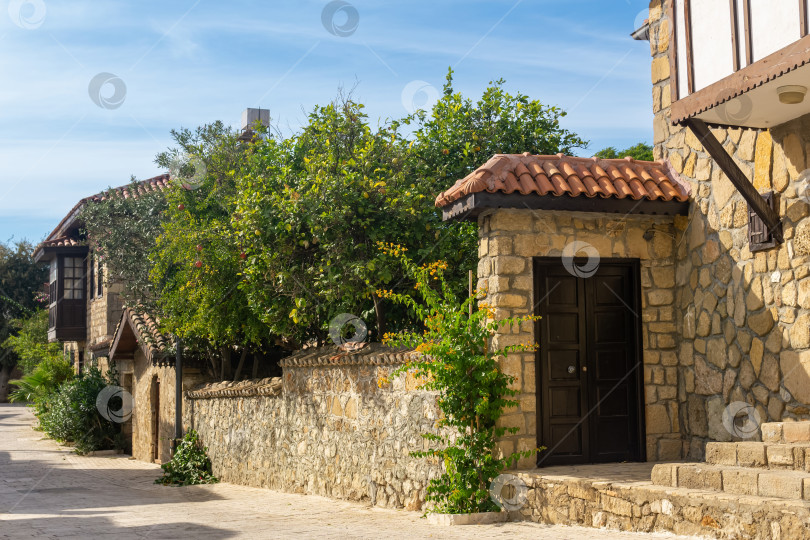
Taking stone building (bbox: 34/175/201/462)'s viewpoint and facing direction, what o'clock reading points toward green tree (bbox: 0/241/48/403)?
The green tree is roughly at 4 o'clock from the stone building.

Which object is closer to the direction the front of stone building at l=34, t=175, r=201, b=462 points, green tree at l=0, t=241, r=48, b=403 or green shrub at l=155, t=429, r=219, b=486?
the green shrub

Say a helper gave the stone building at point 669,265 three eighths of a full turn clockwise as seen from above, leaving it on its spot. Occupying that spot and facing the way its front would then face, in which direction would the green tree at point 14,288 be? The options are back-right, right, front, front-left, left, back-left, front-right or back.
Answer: front

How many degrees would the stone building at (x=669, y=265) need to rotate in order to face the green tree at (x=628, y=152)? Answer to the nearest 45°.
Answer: approximately 180°

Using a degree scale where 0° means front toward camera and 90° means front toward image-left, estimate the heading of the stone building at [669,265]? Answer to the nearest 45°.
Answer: approximately 0°

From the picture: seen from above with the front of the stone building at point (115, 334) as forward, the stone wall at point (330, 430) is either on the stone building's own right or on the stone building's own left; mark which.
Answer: on the stone building's own left

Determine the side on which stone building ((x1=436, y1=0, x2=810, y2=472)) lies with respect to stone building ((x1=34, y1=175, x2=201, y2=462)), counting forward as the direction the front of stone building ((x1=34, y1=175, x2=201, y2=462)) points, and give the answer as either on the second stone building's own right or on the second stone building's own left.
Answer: on the second stone building's own left
